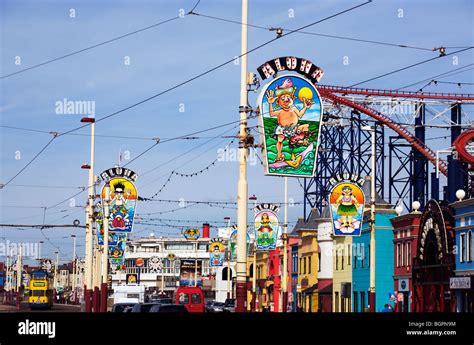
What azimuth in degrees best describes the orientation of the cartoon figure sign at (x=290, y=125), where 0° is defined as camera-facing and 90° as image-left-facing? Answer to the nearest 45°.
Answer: approximately 0°
